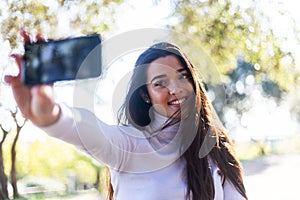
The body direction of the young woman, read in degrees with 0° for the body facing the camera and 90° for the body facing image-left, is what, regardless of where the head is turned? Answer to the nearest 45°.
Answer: approximately 0°

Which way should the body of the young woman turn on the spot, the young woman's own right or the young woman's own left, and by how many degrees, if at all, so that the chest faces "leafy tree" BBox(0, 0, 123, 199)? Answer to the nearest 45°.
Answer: approximately 180°
